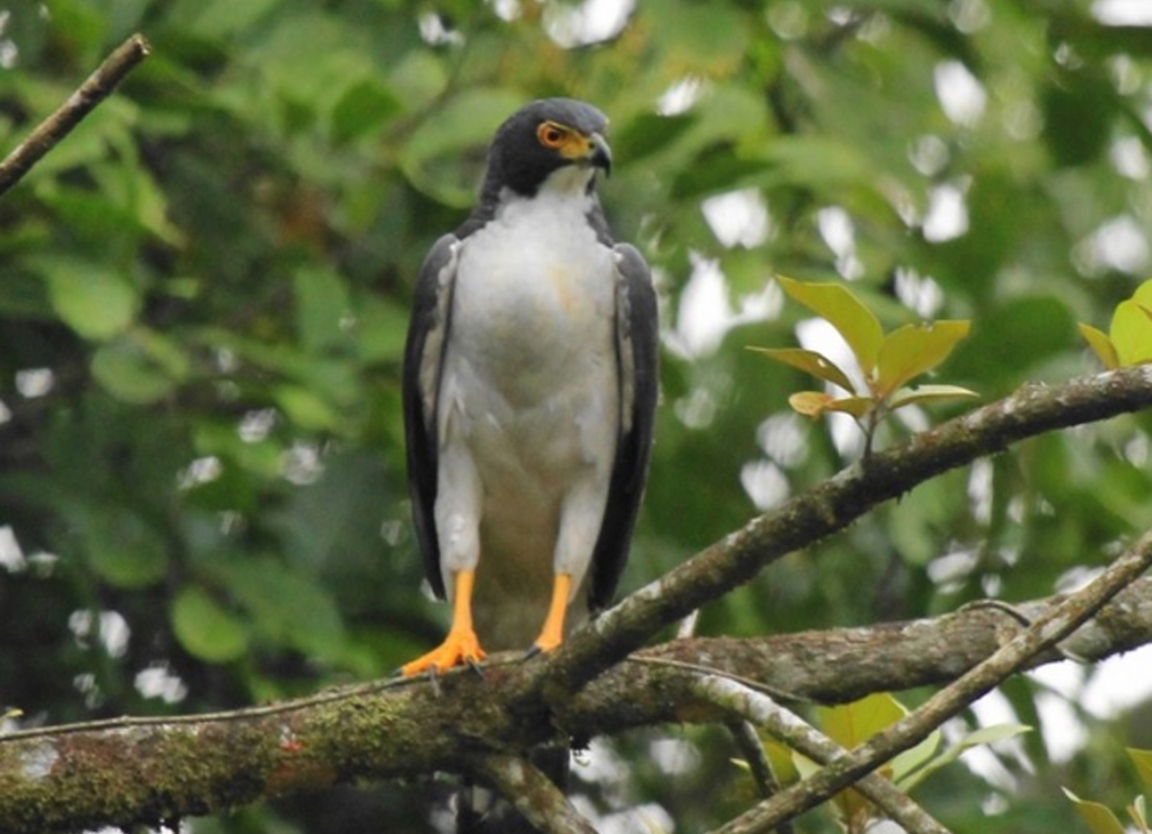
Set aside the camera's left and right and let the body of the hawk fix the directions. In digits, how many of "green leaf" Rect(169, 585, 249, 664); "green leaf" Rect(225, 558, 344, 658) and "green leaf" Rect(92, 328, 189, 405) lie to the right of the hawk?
3

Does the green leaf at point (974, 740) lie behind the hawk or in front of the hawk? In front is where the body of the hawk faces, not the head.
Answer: in front

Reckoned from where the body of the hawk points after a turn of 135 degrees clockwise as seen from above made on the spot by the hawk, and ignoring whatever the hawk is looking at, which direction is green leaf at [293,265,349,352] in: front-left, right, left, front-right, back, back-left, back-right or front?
front

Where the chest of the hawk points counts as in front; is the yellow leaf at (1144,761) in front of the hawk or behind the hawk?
in front

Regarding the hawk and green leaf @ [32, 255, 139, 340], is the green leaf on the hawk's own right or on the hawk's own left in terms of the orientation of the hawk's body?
on the hawk's own right

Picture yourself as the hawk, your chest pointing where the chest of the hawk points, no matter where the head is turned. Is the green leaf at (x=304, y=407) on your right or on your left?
on your right

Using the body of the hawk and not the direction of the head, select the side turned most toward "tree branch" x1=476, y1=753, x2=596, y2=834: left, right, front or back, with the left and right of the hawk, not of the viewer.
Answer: front

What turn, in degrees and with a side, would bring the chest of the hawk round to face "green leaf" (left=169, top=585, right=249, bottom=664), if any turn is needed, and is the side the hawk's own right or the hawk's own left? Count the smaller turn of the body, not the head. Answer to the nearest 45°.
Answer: approximately 180°

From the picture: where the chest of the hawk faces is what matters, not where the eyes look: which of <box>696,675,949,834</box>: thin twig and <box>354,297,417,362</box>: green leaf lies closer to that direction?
the thin twig

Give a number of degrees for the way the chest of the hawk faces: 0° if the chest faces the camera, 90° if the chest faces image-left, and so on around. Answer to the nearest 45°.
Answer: approximately 0°
